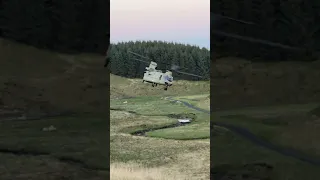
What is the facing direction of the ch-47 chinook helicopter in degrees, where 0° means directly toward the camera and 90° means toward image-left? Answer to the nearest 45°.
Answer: approximately 315°
